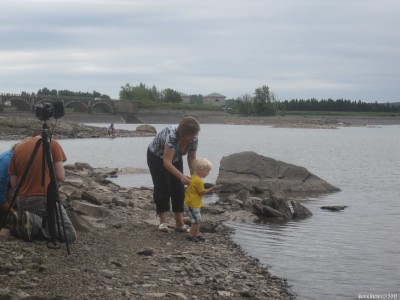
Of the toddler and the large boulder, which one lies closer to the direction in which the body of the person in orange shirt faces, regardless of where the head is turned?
the large boulder

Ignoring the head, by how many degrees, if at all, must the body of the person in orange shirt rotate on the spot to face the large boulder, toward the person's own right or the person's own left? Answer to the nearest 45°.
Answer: approximately 45° to the person's own right

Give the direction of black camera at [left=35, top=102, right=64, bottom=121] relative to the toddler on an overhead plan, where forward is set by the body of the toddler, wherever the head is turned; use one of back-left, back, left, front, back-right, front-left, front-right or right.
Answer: back-right

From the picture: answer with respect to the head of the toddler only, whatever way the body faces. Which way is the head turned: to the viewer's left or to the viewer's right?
to the viewer's right

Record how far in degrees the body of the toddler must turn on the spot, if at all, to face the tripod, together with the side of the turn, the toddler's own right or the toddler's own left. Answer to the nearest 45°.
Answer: approximately 135° to the toddler's own right

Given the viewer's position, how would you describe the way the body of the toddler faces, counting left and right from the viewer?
facing to the right of the viewer

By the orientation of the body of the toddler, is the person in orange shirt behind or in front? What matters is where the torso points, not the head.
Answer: behind

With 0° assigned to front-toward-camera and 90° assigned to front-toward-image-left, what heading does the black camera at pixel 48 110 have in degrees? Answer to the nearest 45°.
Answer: approximately 270°

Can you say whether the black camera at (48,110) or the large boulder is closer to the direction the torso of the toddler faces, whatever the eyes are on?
the large boulder

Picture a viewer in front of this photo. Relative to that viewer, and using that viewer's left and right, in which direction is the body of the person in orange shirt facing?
facing away from the viewer

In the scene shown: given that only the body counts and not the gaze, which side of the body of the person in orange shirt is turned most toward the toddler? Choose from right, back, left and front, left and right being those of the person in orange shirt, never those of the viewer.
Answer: right
